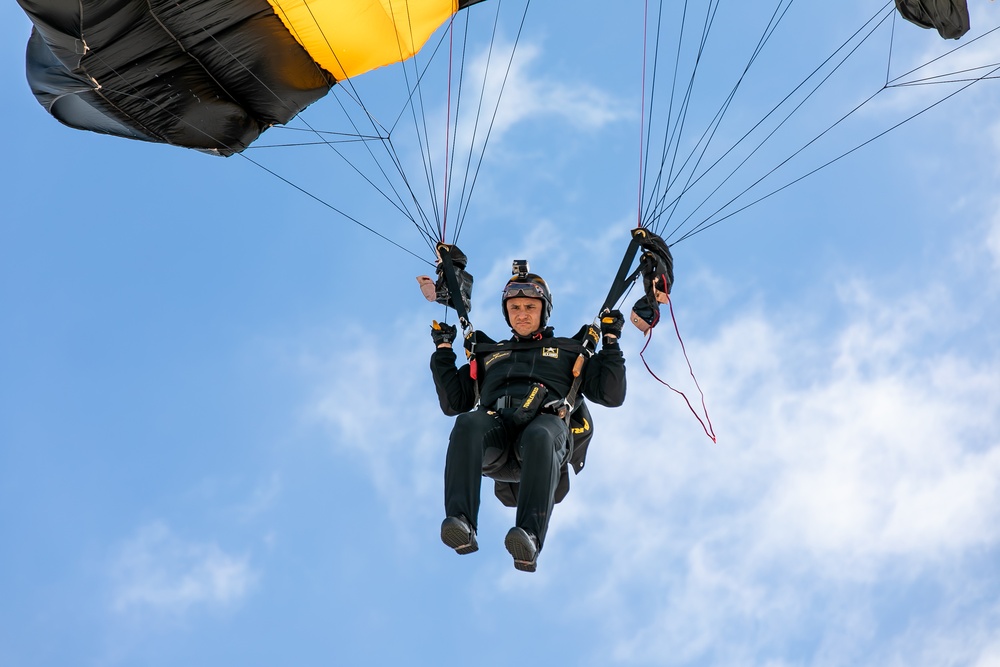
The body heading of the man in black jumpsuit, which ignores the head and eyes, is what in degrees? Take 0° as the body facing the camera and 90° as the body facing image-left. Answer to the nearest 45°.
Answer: approximately 0°
